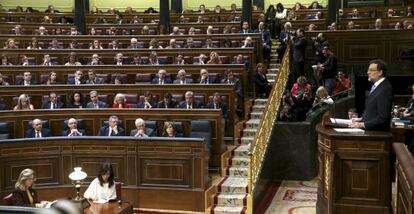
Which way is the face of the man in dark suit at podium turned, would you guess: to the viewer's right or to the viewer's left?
to the viewer's left

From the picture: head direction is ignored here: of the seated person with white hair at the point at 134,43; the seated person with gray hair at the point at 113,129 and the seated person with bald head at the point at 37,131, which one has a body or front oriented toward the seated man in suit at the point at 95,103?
the seated person with white hair at the point at 134,43

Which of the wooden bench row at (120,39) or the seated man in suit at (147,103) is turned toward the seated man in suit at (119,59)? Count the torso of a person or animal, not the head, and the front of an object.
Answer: the wooden bench row

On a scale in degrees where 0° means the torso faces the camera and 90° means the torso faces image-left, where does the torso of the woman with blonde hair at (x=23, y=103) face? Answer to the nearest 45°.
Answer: approximately 0°

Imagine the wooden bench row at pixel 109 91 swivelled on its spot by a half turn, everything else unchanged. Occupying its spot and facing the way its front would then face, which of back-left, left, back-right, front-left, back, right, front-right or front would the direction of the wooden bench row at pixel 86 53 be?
front

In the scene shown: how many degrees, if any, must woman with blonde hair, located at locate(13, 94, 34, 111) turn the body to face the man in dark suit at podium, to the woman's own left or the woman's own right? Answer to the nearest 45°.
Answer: approximately 45° to the woman's own left

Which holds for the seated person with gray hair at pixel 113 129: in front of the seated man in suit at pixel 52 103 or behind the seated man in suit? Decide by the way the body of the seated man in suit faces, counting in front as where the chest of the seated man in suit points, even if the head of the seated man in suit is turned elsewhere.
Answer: in front

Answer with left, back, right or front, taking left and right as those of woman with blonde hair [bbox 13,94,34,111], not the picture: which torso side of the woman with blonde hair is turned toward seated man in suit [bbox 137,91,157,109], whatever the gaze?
left

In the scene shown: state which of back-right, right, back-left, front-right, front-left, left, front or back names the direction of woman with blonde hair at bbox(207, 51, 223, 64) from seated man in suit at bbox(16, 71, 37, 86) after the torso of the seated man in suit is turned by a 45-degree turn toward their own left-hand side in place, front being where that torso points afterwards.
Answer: front-left

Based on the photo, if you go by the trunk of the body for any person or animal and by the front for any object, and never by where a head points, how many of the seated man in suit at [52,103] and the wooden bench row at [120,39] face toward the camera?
2

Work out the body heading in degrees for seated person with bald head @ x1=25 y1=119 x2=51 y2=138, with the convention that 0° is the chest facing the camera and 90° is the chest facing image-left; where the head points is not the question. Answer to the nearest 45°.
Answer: approximately 0°

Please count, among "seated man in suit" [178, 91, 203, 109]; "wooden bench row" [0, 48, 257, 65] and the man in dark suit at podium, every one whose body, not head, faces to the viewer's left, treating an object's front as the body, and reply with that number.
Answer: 1

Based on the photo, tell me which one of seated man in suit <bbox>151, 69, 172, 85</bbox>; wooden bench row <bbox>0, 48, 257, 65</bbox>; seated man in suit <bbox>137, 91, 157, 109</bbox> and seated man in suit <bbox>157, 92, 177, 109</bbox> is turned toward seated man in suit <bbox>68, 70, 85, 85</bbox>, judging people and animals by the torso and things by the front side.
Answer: the wooden bench row

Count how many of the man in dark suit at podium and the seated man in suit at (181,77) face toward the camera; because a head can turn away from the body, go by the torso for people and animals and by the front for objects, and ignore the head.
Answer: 1
